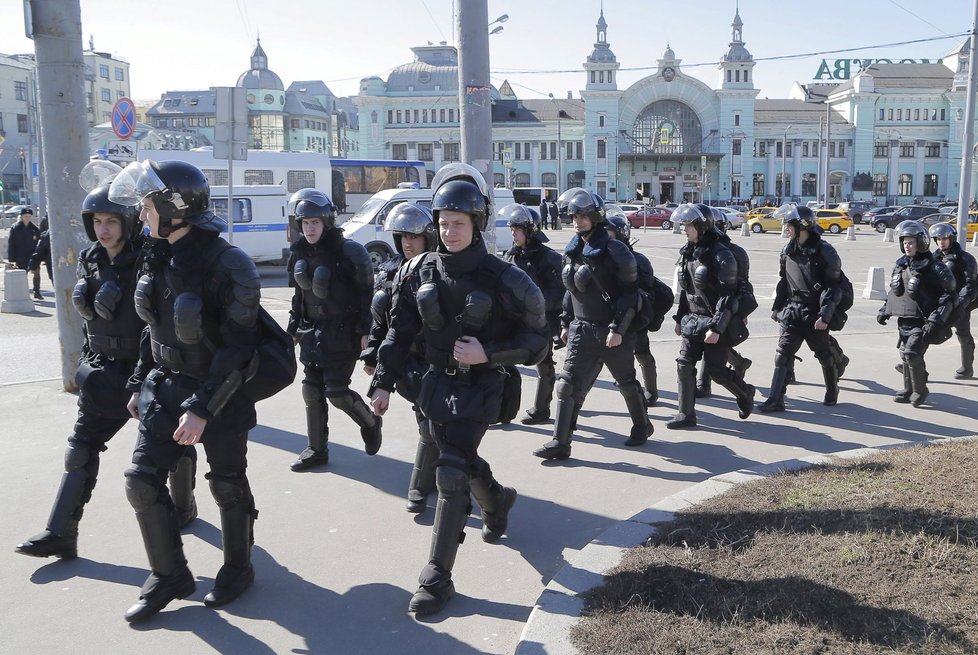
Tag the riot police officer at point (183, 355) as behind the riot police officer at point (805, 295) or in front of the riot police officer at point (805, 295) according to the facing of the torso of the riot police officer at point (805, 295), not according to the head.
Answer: in front

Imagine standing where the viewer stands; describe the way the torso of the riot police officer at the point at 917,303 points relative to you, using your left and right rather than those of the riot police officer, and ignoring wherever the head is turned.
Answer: facing the viewer and to the left of the viewer

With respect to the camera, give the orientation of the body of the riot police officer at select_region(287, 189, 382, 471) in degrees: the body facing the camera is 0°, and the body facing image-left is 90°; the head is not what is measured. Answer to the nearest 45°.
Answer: approximately 45°

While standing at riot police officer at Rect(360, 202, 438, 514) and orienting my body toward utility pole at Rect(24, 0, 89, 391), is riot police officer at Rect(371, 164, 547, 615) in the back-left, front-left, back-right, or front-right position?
back-left

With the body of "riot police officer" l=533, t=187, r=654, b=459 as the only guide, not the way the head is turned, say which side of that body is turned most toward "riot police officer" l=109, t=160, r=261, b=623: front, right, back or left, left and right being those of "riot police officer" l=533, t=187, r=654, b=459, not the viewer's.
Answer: front

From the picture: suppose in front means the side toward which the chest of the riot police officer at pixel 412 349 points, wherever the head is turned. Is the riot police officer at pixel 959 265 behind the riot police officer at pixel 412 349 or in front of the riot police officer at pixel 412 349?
behind

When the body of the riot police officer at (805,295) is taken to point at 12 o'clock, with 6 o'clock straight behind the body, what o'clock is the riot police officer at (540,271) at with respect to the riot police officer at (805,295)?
the riot police officer at (540,271) is roughly at 1 o'clock from the riot police officer at (805,295).

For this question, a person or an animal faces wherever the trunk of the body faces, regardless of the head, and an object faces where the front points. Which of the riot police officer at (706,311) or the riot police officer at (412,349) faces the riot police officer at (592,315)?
the riot police officer at (706,311)

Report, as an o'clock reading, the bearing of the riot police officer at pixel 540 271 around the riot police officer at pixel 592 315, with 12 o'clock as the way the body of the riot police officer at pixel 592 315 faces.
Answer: the riot police officer at pixel 540 271 is roughly at 4 o'clock from the riot police officer at pixel 592 315.

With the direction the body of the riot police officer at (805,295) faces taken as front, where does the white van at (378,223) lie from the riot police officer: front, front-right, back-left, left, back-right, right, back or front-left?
right

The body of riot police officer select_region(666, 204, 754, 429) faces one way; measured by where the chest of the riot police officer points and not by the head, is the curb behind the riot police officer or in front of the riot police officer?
in front

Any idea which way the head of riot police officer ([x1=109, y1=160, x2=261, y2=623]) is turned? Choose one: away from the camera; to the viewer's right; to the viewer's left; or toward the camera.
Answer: to the viewer's left
